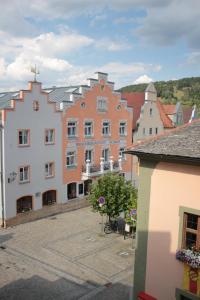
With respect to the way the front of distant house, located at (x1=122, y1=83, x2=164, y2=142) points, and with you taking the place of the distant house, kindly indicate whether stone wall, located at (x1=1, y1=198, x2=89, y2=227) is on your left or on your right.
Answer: on your right

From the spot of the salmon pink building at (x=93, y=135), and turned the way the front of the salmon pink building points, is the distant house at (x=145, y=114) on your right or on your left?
on your left

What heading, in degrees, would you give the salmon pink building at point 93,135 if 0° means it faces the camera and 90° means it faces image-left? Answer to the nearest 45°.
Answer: approximately 315°

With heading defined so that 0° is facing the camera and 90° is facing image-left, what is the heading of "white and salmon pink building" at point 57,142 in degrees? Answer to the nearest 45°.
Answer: approximately 315°

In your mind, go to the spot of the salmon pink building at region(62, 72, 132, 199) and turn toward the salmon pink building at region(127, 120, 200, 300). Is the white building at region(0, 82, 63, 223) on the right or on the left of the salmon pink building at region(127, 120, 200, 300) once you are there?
right

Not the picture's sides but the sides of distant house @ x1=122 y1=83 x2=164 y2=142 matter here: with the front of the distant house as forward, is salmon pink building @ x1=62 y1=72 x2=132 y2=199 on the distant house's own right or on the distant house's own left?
on the distant house's own right

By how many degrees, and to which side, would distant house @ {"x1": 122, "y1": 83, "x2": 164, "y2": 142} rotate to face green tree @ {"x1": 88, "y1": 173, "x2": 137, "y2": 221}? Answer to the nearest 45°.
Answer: approximately 45° to its right

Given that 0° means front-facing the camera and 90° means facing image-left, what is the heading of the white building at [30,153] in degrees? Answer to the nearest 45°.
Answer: approximately 315°
